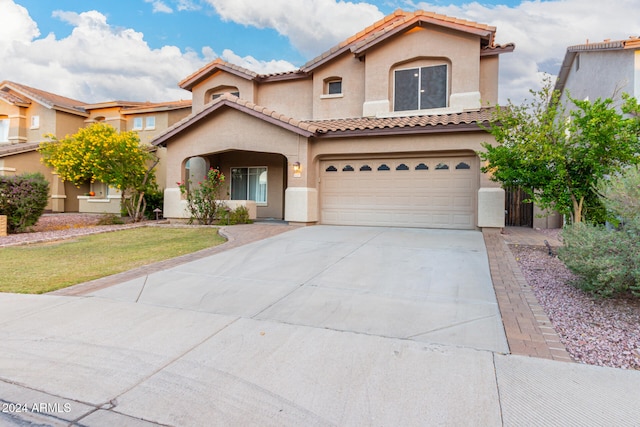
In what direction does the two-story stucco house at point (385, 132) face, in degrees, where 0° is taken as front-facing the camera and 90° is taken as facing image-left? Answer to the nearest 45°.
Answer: approximately 0°

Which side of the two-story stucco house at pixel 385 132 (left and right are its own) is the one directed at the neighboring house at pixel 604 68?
left

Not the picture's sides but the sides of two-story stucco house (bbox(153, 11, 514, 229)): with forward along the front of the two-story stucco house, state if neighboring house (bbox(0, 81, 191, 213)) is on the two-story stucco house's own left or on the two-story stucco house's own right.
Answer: on the two-story stucco house's own right

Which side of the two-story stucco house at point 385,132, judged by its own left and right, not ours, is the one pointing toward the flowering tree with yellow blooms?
right

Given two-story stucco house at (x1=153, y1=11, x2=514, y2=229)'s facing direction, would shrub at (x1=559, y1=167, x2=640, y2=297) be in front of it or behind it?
in front

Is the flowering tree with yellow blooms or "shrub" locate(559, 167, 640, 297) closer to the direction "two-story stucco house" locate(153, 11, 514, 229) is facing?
the shrub

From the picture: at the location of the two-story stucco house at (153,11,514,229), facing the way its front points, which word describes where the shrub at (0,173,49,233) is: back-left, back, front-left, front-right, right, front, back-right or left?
right

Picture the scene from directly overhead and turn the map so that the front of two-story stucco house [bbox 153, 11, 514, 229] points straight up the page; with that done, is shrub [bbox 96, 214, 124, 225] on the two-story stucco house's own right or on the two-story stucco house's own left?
on the two-story stucco house's own right

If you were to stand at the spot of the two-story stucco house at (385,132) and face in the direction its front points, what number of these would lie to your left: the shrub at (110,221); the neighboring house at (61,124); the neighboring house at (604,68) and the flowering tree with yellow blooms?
1

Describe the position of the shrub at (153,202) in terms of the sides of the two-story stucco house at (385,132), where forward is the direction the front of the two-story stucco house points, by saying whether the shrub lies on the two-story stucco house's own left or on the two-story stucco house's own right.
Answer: on the two-story stucco house's own right
